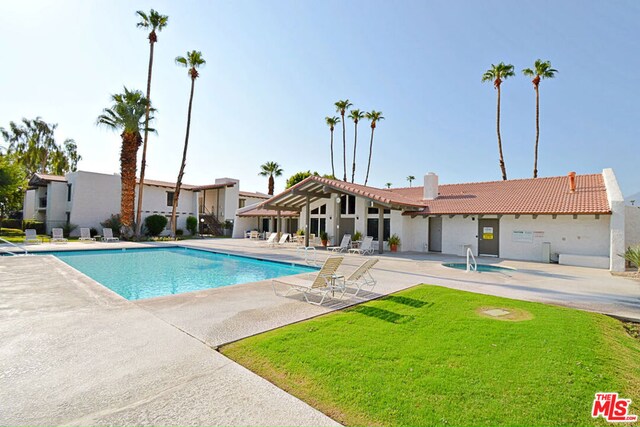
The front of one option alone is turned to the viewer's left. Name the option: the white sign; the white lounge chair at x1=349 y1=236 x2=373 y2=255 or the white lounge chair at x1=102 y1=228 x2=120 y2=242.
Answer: the white lounge chair at x1=349 y1=236 x2=373 y2=255

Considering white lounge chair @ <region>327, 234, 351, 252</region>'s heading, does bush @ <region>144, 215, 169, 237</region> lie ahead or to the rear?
ahead

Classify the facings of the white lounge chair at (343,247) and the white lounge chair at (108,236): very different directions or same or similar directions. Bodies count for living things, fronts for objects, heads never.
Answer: very different directions

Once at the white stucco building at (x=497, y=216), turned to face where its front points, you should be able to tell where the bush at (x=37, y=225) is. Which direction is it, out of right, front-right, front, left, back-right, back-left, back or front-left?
front-right

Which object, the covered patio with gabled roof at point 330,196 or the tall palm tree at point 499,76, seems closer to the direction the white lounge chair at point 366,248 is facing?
the covered patio with gabled roof

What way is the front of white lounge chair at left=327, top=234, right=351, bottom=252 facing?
to the viewer's left

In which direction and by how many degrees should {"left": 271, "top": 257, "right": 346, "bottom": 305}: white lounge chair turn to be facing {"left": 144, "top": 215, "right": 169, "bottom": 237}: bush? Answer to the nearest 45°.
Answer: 0° — it already faces it

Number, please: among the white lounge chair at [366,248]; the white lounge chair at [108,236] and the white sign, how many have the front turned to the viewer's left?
1

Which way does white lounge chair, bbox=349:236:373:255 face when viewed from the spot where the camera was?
facing to the left of the viewer

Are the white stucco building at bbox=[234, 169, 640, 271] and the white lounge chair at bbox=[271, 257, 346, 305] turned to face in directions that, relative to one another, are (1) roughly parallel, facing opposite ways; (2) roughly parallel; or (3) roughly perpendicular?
roughly perpendicular

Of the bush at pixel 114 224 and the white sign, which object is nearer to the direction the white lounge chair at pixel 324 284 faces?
the bush

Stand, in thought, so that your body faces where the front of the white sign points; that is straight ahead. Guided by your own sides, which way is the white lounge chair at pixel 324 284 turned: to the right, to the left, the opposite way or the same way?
to the right

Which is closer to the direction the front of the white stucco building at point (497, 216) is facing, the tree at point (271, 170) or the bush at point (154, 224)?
the bush
